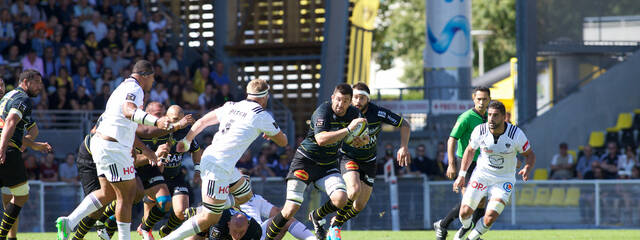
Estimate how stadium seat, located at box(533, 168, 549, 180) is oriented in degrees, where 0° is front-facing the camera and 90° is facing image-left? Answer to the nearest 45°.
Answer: approximately 0°

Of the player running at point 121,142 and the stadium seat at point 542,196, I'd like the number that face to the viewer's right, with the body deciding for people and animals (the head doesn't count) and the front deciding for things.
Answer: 1

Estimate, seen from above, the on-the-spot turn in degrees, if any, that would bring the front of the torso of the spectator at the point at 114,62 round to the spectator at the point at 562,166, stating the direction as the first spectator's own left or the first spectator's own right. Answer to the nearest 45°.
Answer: approximately 90° to the first spectator's own left

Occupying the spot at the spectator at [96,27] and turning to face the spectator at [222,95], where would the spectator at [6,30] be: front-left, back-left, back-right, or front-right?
back-right

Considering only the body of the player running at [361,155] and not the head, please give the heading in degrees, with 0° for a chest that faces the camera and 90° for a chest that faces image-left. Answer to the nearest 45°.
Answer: approximately 45°

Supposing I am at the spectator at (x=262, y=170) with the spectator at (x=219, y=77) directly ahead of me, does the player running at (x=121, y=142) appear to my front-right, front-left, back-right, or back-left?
back-left

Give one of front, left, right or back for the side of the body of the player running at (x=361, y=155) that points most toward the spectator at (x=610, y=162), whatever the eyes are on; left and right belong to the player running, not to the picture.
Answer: back

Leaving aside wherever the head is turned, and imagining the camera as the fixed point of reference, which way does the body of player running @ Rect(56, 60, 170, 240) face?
to the viewer's right

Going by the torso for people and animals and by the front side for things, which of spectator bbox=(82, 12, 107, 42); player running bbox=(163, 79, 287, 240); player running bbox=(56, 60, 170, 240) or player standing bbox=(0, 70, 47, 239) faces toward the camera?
the spectator
